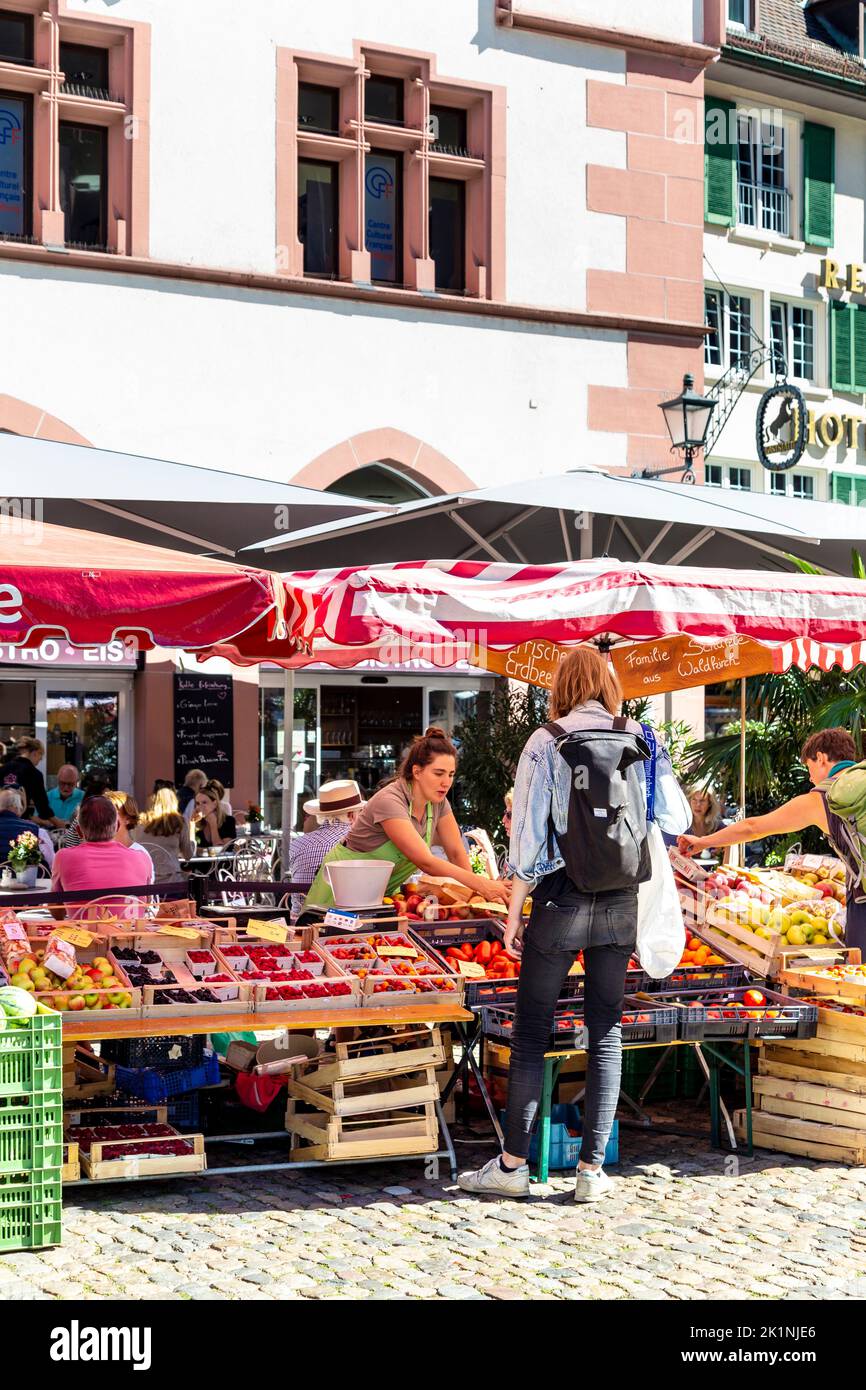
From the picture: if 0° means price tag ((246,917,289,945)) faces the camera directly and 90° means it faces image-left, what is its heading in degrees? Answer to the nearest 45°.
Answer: approximately 0°

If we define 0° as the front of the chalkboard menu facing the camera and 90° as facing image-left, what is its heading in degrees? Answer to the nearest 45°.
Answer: approximately 0°

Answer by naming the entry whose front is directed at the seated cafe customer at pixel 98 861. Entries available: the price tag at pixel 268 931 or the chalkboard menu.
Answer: the chalkboard menu

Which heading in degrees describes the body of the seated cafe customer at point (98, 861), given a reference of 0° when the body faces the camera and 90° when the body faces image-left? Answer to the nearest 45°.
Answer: approximately 180°

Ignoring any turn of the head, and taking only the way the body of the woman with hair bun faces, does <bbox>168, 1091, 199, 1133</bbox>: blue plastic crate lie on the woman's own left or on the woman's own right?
on the woman's own right

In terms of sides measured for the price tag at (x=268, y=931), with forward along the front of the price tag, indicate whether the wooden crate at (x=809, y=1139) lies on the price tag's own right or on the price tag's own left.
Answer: on the price tag's own left

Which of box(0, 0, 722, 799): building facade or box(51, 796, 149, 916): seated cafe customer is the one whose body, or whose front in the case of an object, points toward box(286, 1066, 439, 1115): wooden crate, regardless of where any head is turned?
the building facade
